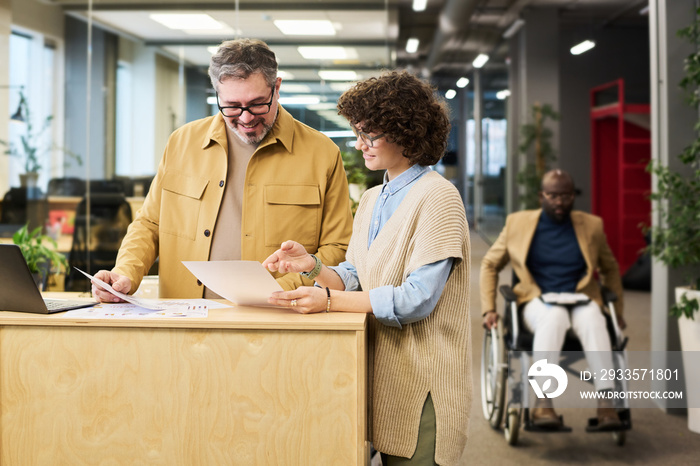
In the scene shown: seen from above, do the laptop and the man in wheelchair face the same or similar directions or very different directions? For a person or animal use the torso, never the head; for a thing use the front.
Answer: very different directions

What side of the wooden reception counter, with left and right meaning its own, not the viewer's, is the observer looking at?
front

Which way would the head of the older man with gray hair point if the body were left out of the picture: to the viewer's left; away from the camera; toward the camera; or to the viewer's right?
toward the camera

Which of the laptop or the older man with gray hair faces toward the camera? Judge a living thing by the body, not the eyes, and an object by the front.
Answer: the older man with gray hair

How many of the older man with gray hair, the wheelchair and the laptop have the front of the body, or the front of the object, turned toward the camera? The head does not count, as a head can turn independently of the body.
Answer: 2

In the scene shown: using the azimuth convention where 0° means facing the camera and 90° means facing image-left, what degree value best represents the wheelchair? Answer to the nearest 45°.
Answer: approximately 0°

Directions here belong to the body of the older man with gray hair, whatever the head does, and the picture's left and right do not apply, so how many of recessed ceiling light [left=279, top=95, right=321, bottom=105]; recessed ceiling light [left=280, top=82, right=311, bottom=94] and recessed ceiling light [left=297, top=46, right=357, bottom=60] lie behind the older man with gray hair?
3

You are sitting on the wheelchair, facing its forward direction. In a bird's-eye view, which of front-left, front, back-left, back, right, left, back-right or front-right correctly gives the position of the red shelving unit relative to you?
back

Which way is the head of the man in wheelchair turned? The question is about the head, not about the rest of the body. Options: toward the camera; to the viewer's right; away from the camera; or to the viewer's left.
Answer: toward the camera

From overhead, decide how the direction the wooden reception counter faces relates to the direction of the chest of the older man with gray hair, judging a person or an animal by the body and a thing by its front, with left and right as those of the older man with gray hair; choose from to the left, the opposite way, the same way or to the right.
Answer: the same way

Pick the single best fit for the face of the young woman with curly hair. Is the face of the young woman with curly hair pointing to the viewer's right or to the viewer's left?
to the viewer's left

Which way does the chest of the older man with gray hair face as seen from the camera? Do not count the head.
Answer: toward the camera

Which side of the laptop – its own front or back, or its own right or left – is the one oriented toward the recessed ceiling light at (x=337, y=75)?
front

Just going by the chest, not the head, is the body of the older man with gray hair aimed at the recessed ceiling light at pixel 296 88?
no
